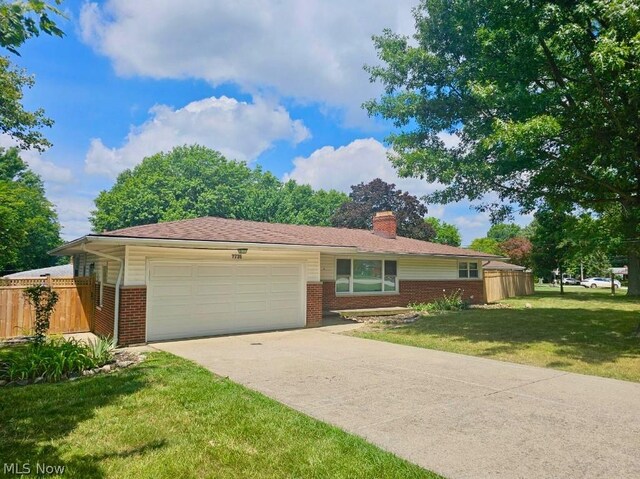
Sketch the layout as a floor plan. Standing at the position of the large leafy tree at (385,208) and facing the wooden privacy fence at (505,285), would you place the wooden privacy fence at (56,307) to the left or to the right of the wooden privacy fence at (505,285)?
right

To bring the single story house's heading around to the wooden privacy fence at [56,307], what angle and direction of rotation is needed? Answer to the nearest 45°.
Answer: approximately 135° to its right

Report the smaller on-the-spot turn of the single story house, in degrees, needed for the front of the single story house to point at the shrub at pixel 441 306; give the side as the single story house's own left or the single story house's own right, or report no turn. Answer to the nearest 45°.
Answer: approximately 90° to the single story house's own left

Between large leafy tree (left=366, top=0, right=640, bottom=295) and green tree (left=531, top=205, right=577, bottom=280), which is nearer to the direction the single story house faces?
the large leafy tree

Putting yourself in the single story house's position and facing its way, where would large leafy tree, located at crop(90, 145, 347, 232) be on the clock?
The large leafy tree is roughly at 7 o'clock from the single story house.

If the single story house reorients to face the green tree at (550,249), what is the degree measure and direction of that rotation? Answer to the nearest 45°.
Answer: approximately 90° to its left

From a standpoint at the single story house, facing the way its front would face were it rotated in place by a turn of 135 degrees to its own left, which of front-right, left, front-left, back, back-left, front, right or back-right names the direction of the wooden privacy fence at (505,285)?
front-right
